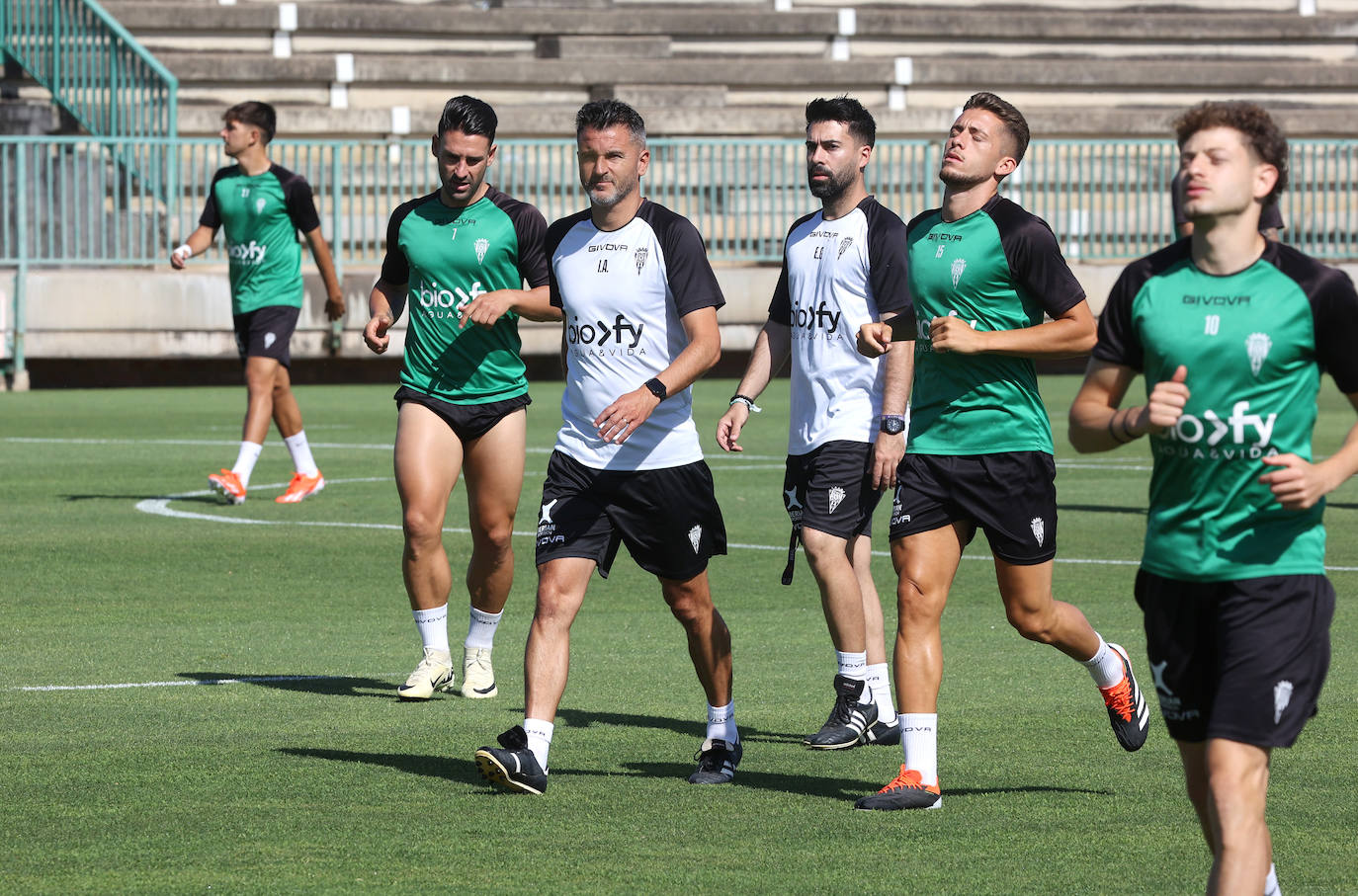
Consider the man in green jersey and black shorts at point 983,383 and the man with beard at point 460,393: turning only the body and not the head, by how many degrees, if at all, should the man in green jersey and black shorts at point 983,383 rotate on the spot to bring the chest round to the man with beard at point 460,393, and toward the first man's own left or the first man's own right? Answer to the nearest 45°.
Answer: approximately 90° to the first man's own right

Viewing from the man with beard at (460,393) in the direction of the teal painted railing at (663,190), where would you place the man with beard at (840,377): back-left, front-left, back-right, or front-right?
back-right

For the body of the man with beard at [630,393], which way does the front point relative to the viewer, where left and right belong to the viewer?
facing the viewer and to the left of the viewer

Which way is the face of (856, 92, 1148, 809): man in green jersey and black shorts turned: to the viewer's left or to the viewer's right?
to the viewer's left

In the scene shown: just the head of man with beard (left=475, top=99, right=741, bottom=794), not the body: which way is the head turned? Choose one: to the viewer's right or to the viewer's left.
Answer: to the viewer's left

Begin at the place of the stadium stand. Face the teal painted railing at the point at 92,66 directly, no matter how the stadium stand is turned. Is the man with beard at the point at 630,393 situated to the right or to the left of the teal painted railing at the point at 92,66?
left

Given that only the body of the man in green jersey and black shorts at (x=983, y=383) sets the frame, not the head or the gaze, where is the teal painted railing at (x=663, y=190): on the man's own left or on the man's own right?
on the man's own right

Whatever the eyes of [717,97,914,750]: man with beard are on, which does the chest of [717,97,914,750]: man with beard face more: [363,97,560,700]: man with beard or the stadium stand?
the man with beard

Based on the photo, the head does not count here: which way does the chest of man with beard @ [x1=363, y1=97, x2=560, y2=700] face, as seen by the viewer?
toward the camera

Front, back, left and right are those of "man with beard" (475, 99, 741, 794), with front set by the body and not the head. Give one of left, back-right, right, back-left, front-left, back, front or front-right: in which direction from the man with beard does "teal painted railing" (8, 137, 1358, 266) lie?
back-right

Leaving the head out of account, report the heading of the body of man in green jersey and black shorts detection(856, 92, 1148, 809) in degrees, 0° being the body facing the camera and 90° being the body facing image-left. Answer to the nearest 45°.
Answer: approximately 45°

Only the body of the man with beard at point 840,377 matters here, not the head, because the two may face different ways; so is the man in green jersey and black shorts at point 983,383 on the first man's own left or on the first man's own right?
on the first man's own left

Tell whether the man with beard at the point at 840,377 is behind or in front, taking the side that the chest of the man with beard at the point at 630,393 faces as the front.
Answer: behind

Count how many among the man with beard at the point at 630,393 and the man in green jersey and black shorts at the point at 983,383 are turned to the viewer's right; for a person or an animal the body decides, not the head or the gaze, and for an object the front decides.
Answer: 0

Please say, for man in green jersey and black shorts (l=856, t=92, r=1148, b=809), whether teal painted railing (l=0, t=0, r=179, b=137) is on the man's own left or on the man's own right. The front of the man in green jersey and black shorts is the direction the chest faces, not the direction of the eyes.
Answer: on the man's own right
